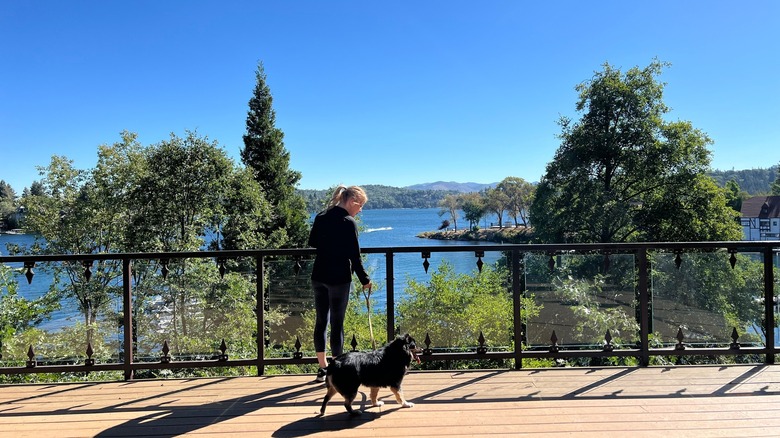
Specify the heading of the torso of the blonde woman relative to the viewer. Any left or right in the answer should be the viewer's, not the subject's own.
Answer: facing away from the viewer and to the right of the viewer

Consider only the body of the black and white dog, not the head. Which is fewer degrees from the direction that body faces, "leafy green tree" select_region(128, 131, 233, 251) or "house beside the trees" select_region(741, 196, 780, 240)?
the house beside the trees

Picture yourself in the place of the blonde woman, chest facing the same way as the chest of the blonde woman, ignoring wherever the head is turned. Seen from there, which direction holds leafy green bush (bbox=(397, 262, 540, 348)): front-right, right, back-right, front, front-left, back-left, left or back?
front

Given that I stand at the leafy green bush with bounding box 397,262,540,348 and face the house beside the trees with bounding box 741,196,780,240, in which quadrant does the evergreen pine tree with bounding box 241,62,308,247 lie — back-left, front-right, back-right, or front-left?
front-left

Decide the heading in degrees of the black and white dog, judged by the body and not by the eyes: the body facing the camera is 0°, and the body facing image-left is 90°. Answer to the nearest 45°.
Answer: approximately 270°

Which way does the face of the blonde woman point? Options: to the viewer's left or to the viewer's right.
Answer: to the viewer's right

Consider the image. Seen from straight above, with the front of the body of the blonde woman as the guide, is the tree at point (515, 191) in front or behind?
in front

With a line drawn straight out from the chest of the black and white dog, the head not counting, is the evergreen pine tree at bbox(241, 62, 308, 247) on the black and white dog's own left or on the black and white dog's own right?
on the black and white dog's own left

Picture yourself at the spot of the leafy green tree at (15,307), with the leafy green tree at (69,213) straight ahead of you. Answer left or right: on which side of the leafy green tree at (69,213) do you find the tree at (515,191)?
right

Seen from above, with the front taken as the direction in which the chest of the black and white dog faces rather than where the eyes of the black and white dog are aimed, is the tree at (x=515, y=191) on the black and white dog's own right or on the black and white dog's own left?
on the black and white dog's own left

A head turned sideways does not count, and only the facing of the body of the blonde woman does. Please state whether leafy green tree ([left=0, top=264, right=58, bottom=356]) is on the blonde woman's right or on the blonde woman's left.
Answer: on the blonde woman's left

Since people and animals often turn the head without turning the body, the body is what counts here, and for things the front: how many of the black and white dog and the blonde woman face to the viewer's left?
0
